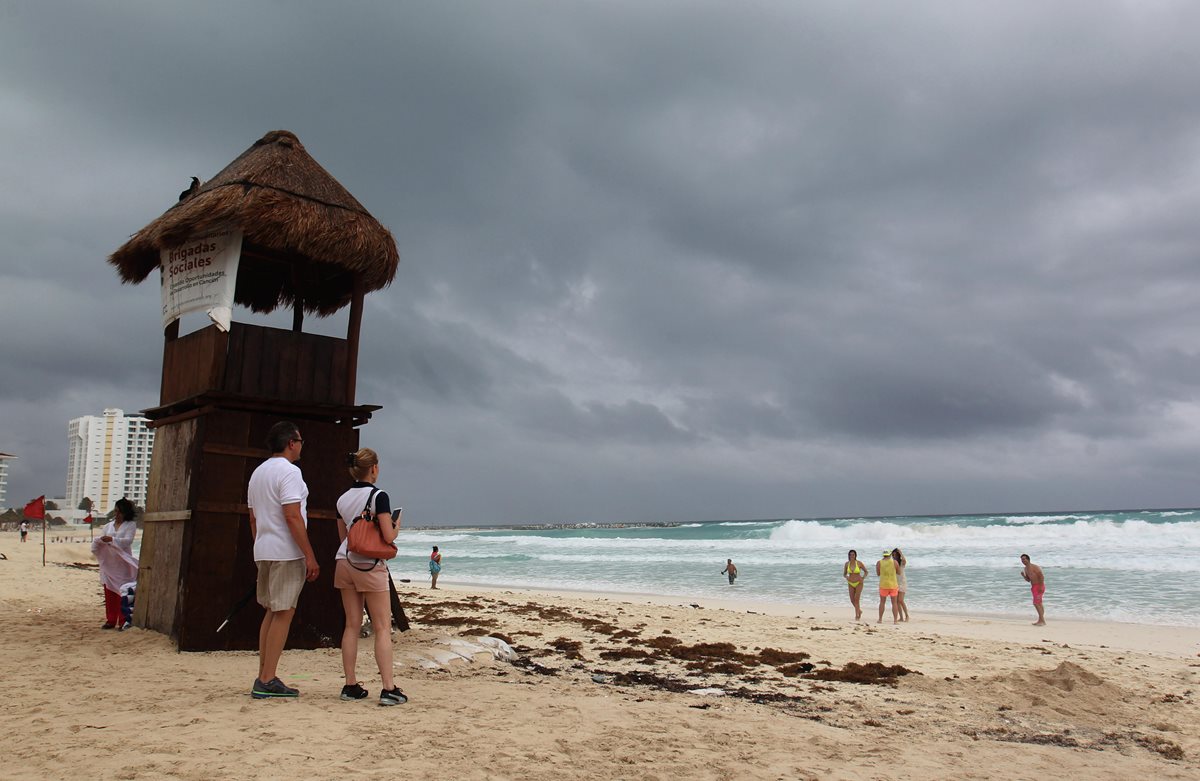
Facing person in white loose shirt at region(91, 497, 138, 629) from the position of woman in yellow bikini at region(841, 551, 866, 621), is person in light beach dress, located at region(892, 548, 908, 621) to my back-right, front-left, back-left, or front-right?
back-left

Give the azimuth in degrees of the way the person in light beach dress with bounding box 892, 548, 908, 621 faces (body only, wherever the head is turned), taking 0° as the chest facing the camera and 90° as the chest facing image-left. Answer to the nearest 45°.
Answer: approximately 45°

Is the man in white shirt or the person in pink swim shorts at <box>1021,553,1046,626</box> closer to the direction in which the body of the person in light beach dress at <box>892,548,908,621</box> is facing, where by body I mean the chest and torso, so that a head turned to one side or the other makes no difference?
the man in white shirt

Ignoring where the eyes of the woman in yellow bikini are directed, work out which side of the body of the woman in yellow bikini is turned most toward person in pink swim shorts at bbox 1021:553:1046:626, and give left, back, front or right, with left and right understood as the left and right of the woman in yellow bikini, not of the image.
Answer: left

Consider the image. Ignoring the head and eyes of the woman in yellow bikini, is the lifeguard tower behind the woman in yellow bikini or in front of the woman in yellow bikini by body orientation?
in front

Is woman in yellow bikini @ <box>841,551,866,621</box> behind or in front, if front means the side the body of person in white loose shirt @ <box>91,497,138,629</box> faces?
behind

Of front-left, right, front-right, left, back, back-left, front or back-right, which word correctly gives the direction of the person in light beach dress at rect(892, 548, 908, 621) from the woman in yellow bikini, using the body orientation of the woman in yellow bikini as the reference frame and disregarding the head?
left

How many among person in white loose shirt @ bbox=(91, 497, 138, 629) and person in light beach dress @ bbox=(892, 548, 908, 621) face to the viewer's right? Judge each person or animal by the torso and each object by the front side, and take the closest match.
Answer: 0

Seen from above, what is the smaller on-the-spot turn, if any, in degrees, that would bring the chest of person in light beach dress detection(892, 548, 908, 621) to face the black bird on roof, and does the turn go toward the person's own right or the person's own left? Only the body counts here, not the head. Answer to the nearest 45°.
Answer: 0° — they already face it
